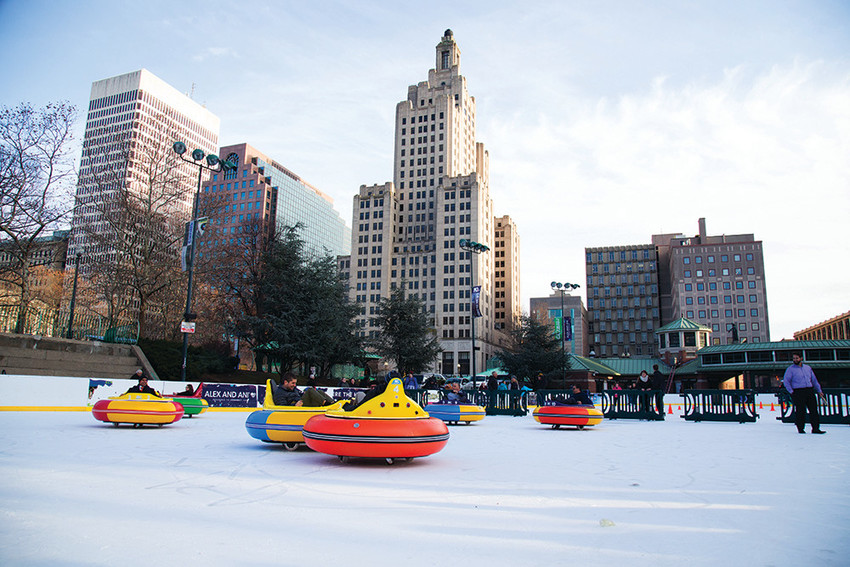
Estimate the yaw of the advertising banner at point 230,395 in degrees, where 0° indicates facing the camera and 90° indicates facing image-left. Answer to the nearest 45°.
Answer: approximately 0°

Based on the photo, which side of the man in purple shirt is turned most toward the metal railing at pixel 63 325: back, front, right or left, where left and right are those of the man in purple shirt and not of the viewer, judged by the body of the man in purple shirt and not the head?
right

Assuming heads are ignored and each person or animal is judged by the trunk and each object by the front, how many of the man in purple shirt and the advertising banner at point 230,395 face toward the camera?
2

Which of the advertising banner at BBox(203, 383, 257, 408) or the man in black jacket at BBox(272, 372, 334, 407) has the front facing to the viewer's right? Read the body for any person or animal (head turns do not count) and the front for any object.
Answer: the man in black jacket

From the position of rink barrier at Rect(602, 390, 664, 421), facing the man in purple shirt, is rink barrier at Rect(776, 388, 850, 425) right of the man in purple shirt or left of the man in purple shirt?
left

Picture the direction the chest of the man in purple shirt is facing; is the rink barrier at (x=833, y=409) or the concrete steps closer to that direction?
the concrete steps

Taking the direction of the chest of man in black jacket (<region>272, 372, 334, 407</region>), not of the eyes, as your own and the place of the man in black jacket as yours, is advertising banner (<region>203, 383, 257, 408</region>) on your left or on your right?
on your left

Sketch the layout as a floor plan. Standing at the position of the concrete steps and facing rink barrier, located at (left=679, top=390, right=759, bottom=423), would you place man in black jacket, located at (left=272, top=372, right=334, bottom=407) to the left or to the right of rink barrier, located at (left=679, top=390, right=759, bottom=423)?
right

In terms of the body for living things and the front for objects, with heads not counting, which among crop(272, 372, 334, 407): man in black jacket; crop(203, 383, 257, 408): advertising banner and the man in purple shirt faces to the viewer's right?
the man in black jacket

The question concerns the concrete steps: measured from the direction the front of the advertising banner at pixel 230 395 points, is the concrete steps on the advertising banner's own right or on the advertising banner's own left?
on the advertising banner's own right

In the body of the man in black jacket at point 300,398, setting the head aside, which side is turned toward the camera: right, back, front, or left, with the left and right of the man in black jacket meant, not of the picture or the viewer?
right

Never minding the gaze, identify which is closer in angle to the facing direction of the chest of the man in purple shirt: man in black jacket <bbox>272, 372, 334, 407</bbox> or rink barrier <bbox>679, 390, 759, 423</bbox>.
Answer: the man in black jacket
